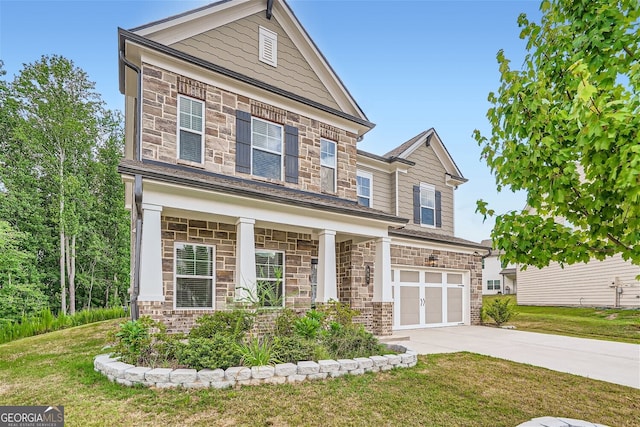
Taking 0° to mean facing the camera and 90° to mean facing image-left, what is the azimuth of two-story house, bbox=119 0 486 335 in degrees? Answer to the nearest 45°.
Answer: approximately 315°

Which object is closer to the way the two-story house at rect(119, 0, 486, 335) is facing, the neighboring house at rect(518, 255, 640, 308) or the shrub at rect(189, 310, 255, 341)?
the shrub

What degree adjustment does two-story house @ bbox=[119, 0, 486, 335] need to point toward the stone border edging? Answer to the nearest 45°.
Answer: approximately 45° to its right

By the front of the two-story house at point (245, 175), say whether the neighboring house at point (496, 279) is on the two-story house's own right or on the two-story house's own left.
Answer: on the two-story house's own left

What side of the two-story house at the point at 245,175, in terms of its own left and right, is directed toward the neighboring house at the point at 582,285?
left
